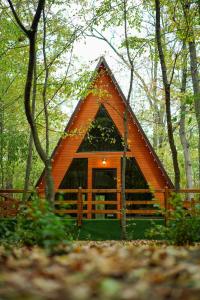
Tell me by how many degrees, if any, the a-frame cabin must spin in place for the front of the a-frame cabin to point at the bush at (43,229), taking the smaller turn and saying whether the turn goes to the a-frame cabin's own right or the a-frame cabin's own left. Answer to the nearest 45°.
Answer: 0° — it already faces it

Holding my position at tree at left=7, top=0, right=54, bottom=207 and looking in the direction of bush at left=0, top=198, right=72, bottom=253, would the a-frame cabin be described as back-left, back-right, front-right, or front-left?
back-left

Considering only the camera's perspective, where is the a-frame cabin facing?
facing the viewer
